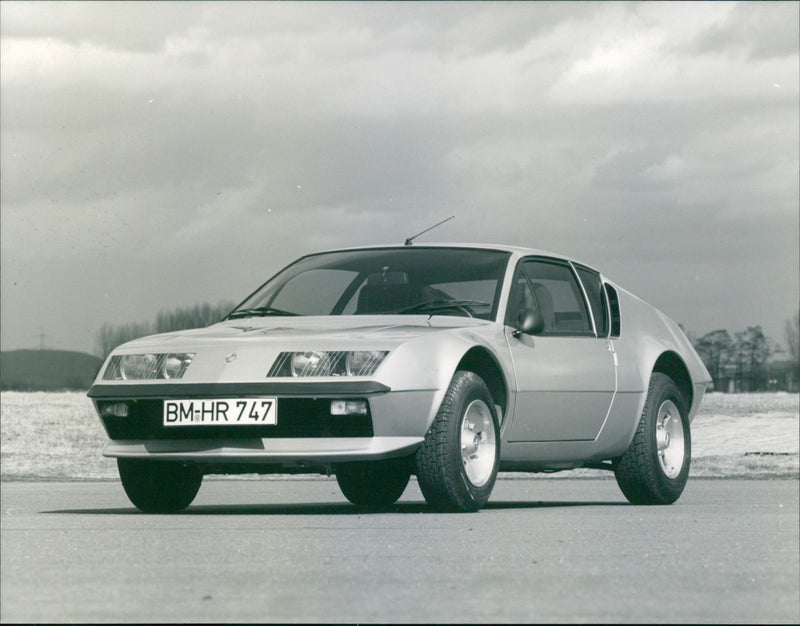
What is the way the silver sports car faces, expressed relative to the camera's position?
facing the viewer and to the left of the viewer
